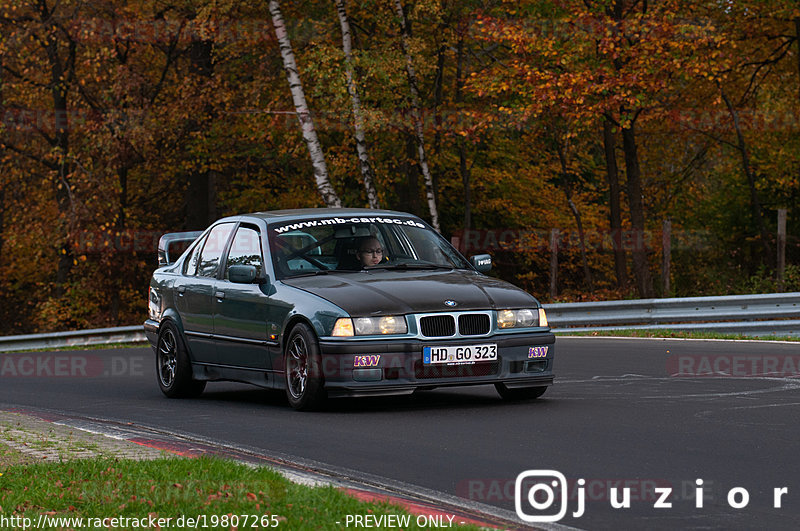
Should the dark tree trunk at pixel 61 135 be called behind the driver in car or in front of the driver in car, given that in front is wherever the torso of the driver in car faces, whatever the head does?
behind

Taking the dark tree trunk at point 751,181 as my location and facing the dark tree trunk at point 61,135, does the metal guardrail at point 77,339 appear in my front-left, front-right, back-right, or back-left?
front-left

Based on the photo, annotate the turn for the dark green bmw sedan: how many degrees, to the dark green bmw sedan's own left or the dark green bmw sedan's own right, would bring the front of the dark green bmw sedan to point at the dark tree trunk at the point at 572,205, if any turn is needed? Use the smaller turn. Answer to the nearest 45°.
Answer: approximately 135° to the dark green bmw sedan's own left
